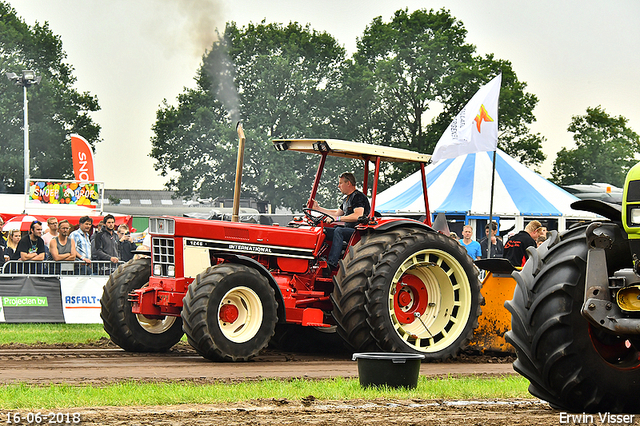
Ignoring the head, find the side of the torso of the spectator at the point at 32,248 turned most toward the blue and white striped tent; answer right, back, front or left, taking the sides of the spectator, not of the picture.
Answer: left

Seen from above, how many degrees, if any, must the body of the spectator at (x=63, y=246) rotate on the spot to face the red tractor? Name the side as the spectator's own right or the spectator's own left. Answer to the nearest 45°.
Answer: approximately 45° to the spectator's own left

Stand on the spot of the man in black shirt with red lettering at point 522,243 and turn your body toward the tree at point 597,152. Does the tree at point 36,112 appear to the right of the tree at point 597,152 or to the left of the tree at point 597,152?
left

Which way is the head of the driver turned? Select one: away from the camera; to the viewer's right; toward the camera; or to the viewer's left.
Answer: to the viewer's left

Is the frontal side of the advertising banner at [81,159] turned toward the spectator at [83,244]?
yes

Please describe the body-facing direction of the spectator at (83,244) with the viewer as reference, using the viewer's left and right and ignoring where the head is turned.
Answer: facing the viewer and to the right of the viewer

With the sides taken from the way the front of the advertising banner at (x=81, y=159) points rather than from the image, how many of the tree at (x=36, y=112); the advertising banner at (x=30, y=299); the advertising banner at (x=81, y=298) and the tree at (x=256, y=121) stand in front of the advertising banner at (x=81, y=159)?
2

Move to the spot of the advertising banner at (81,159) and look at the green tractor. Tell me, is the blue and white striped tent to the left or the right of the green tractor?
left

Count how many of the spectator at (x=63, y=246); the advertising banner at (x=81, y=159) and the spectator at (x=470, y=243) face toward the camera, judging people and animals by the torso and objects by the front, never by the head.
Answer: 3

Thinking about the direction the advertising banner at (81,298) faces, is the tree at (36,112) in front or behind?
behind

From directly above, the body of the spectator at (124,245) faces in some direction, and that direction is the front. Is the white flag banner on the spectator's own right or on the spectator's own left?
on the spectator's own left
